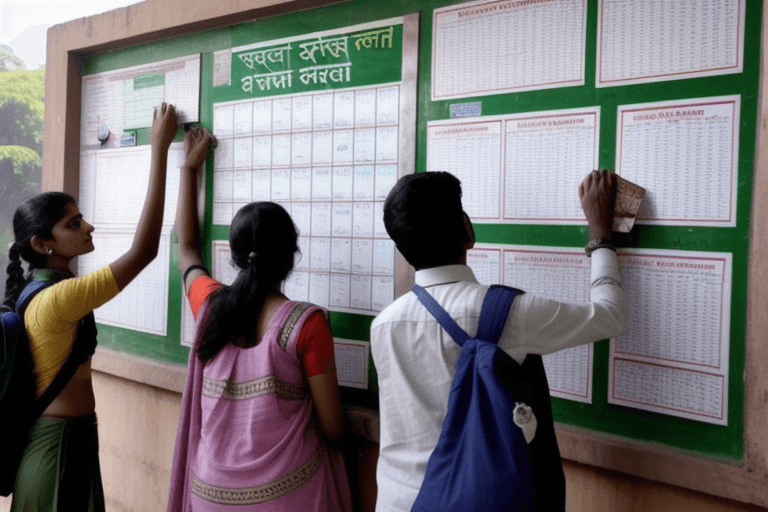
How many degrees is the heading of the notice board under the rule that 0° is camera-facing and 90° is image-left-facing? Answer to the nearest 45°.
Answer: approximately 45°

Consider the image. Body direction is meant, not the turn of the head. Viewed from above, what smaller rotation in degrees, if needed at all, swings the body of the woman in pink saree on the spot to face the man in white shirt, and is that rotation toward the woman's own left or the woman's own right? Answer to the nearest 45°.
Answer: approximately 135° to the woman's own right

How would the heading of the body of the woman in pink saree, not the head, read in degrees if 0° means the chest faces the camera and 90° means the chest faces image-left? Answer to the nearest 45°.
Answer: approximately 180°

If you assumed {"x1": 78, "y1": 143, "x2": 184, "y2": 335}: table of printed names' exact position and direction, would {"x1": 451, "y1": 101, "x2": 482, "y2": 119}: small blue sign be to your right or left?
on your left

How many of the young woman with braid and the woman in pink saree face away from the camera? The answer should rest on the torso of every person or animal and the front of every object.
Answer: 1

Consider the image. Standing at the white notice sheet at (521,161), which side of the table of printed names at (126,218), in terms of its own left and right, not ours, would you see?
left

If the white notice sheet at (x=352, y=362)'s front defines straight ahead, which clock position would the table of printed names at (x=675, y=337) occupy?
The table of printed names is roughly at 9 o'clock from the white notice sheet.

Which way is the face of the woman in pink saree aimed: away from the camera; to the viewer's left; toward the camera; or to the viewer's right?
away from the camera

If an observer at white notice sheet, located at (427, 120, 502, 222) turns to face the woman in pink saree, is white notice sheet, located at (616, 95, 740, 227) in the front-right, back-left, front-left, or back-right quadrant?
back-left
